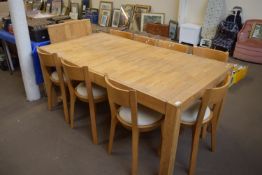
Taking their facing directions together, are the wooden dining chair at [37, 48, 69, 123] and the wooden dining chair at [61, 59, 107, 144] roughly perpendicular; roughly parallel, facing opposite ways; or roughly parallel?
roughly parallel

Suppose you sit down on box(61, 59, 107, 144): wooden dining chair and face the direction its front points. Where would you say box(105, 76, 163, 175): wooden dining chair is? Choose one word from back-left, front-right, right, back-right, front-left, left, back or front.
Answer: right

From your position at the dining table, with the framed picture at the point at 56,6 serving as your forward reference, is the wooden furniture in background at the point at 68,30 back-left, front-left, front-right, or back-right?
front-left

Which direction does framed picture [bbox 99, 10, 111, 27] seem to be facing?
toward the camera

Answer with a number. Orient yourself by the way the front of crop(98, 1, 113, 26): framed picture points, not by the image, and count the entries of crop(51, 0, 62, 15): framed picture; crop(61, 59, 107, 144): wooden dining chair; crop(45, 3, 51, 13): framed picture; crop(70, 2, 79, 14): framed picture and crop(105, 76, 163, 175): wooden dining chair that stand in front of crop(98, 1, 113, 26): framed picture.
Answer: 2

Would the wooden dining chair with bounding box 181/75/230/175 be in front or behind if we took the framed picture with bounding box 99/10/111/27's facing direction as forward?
in front

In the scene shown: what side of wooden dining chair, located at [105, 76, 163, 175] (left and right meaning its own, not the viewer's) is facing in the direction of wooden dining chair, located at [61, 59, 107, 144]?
left

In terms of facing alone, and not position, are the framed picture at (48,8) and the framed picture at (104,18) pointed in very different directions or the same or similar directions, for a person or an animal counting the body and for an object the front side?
same or similar directions

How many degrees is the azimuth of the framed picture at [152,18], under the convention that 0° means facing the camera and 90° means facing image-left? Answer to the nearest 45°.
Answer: approximately 0°

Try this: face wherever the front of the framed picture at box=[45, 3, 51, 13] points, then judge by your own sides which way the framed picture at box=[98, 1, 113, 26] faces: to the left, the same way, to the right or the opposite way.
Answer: the same way

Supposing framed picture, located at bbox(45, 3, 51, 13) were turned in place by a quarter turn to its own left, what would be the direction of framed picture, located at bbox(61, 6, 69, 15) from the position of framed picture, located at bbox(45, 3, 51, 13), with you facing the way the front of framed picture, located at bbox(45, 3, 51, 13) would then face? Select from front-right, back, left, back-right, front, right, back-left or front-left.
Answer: front-right

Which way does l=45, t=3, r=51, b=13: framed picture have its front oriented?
toward the camera

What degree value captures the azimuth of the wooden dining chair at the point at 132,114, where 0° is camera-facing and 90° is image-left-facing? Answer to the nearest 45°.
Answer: approximately 225°

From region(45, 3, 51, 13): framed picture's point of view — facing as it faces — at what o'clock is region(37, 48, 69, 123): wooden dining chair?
The wooden dining chair is roughly at 12 o'clock from the framed picture.

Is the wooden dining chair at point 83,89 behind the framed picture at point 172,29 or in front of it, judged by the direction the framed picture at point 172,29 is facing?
in front

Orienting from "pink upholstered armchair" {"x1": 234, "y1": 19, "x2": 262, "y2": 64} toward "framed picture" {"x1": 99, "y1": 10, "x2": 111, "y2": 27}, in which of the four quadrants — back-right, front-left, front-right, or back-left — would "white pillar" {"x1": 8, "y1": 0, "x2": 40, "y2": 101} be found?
front-left

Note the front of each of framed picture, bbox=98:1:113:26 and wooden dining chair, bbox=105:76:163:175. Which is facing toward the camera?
the framed picture

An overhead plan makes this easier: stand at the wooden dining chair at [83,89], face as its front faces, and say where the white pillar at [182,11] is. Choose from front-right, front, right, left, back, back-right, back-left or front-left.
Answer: front

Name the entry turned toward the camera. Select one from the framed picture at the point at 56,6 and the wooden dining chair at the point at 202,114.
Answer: the framed picture

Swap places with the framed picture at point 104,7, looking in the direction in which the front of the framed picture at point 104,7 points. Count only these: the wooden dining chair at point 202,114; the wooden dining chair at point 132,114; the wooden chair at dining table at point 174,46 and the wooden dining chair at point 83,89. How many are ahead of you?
4

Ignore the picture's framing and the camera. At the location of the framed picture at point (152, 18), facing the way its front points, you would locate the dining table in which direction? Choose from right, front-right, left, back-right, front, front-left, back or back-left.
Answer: front

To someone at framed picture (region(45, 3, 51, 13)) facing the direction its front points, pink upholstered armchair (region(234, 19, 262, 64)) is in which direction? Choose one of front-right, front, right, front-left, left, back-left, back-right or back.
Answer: front-left
